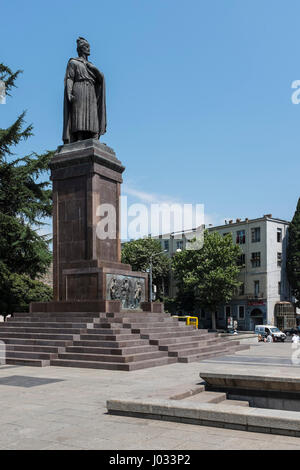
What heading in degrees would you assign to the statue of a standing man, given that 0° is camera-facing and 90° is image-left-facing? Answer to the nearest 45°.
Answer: approximately 315°

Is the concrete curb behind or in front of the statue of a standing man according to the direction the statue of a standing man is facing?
in front

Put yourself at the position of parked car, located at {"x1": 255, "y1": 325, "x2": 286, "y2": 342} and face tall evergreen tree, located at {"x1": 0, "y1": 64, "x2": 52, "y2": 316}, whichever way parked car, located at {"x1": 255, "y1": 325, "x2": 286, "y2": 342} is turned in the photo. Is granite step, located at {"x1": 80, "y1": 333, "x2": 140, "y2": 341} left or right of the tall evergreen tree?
left

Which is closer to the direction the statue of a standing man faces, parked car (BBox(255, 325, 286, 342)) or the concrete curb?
the concrete curb

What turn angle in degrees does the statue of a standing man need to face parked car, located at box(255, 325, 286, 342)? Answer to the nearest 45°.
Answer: approximately 90° to its left
